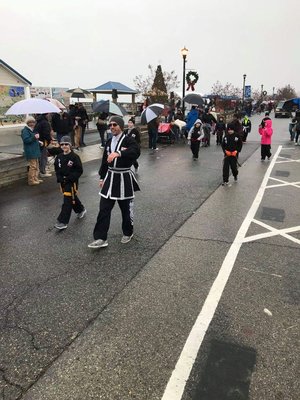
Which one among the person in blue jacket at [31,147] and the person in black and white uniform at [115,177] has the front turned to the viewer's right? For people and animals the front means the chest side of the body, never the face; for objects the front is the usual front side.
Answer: the person in blue jacket

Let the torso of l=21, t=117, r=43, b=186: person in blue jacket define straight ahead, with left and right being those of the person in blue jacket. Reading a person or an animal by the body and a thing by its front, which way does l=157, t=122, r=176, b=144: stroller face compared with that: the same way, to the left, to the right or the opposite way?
to the right

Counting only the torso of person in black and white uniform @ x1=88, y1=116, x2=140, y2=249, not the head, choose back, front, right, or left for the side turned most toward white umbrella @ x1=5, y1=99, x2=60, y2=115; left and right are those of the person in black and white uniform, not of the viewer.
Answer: right

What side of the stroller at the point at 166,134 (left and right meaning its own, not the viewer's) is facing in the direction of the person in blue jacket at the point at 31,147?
right

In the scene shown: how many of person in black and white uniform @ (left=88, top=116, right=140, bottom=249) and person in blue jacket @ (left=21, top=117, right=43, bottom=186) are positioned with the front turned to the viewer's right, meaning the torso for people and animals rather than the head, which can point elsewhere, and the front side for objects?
1

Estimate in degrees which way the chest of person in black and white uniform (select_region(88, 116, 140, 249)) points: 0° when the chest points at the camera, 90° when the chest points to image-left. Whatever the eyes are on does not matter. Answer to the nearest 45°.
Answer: approximately 45°

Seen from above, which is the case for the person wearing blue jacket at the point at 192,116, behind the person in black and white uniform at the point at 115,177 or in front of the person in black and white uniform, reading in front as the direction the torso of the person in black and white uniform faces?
behind

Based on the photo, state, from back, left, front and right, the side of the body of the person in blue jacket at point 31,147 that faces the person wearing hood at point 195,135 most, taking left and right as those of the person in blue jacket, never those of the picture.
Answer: front

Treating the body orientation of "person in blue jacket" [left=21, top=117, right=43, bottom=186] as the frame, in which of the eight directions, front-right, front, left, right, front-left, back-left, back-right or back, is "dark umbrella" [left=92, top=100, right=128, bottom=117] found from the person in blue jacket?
front-left

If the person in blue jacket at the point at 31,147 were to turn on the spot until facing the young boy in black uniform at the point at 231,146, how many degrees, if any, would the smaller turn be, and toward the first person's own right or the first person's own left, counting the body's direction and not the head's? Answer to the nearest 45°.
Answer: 0° — they already face them

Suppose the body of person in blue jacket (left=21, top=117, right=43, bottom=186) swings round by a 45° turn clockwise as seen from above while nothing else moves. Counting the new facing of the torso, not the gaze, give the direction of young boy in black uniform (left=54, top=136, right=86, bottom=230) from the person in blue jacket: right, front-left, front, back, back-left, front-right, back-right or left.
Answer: front-right

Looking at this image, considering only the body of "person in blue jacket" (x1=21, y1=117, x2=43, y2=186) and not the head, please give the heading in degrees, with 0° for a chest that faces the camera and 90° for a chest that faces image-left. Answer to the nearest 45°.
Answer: approximately 270°

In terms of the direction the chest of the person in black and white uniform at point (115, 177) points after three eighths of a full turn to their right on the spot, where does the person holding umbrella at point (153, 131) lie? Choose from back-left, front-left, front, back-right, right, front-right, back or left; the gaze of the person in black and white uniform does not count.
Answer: front

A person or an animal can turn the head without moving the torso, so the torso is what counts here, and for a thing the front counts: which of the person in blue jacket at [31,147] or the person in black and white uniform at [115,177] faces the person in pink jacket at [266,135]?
the person in blue jacket
